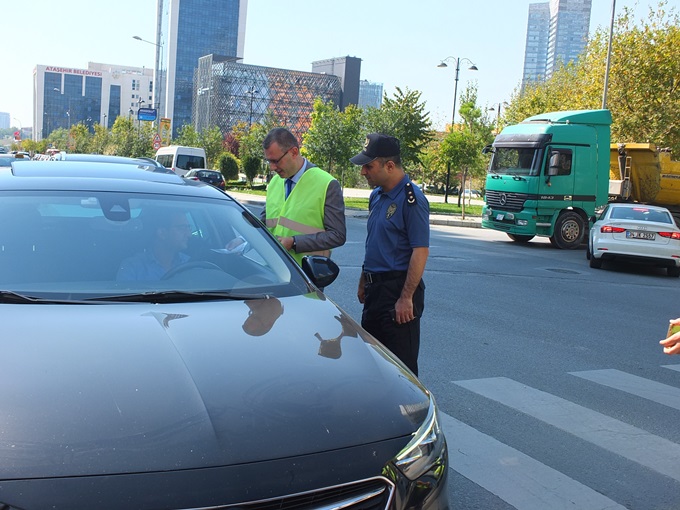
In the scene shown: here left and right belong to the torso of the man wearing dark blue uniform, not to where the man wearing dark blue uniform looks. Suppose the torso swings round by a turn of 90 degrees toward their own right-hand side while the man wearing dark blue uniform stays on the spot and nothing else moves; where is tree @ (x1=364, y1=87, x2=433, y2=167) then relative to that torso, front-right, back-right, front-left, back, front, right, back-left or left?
front-right

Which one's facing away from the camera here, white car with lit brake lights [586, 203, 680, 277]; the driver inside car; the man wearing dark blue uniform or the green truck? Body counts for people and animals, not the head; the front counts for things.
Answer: the white car with lit brake lights

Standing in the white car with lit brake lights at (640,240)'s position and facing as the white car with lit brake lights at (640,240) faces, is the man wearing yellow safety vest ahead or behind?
behind

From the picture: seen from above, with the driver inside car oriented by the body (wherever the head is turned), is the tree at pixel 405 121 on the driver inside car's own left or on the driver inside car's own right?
on the driver inside car's own left

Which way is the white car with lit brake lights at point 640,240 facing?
away from the camera

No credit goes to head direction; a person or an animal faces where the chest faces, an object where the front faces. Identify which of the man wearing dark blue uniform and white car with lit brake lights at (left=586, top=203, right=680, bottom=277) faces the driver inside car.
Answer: the man wearing dark blue uniform

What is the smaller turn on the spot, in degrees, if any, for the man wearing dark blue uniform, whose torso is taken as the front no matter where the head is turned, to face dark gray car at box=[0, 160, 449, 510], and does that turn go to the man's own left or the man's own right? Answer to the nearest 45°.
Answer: approximately 45° to the man's own left

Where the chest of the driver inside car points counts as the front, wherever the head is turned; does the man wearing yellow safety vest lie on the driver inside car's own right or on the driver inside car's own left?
on the driver inside car's own left

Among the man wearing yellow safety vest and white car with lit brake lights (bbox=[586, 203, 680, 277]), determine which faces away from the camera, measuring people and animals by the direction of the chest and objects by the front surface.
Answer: the white car with lit brake lights

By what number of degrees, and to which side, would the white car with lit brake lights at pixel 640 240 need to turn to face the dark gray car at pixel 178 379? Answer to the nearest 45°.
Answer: approximately 180°

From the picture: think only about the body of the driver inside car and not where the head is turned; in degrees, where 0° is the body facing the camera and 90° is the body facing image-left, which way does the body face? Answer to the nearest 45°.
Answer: approximately 315°
